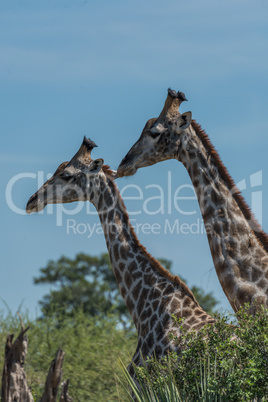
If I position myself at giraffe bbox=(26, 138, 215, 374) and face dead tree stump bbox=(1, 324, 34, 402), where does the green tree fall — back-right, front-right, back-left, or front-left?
back-right

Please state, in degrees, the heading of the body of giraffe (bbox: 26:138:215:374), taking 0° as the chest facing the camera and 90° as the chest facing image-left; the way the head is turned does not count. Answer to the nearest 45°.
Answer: approximately 90°

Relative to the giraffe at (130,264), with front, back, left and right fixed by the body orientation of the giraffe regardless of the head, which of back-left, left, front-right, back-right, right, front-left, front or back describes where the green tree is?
right

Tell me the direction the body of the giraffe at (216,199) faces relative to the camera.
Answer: to the viewer's left

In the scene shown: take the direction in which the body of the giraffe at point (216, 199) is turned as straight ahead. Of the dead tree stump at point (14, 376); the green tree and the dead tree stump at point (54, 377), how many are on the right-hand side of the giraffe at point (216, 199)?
1

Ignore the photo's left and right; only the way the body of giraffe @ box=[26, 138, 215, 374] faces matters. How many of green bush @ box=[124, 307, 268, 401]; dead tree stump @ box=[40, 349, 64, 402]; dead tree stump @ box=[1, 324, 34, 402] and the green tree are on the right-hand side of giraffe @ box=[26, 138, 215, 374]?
1
